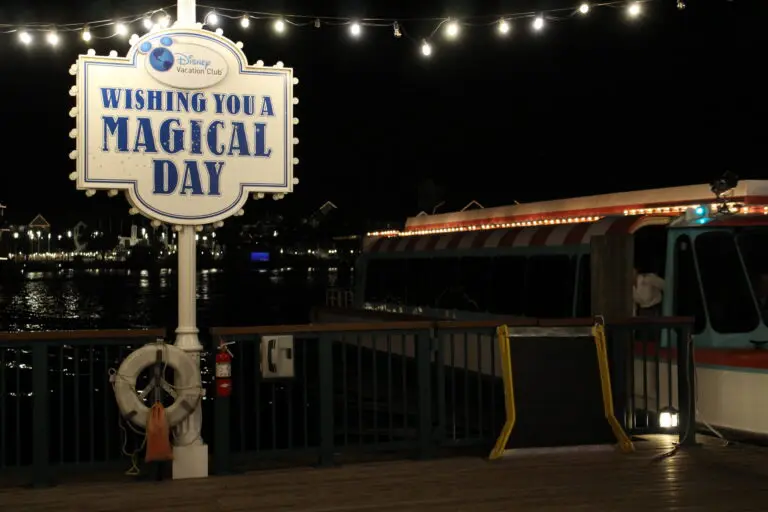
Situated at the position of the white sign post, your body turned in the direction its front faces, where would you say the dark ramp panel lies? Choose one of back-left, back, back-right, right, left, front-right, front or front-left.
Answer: left

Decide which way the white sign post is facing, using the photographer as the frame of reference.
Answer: facing the viewer

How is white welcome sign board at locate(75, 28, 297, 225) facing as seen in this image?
toward the camera

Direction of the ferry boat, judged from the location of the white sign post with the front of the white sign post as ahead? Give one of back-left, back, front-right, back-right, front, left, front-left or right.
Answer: back-left

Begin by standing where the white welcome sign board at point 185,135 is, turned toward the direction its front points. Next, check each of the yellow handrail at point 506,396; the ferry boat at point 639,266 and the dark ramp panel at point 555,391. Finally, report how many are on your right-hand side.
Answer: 0

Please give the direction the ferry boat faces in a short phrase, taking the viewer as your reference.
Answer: facing the viewer and to the right of the viewer

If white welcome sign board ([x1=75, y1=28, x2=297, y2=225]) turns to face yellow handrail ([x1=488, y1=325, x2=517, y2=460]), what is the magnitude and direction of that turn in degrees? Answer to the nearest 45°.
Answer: approximately 90° to its left

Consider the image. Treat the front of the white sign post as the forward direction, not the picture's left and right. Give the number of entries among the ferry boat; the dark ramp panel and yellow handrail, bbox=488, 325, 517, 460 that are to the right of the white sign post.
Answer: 0

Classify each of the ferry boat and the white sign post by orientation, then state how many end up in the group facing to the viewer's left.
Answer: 0

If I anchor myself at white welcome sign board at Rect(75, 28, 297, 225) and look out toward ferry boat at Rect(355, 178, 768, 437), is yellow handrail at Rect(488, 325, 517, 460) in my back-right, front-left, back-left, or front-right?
front-right
